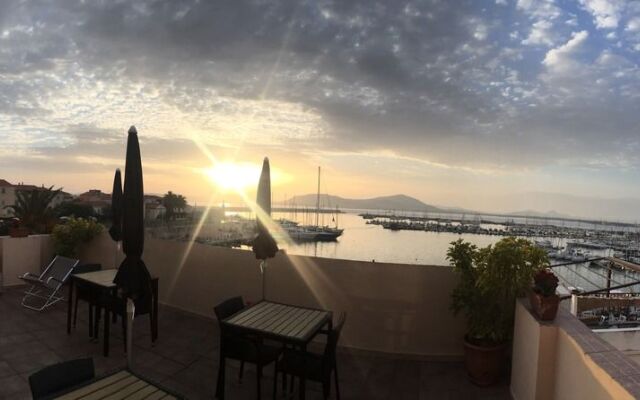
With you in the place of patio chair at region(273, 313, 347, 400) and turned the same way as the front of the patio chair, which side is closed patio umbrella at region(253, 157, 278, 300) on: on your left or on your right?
on your right

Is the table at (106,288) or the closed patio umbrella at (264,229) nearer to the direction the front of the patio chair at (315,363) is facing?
the table

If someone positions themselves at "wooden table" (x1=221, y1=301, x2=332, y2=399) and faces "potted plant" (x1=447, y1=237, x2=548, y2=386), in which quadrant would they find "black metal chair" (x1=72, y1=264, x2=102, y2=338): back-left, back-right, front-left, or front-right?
back-left

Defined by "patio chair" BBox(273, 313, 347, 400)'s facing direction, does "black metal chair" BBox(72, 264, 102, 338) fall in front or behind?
in front

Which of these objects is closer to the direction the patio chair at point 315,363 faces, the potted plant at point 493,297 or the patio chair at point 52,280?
the patio chair

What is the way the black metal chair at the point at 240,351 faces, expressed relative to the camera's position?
facing the viewer and to the right of the viewer

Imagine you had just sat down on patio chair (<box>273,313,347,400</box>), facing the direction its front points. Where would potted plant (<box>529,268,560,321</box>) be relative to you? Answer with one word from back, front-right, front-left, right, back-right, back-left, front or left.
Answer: back

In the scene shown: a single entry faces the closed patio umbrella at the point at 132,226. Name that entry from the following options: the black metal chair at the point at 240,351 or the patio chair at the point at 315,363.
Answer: the patio chair

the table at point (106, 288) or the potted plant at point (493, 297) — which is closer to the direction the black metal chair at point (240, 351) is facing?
the potted plant

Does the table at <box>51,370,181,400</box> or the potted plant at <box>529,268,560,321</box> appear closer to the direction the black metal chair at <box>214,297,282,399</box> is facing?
the potted plant

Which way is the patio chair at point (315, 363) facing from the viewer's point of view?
to the viewer's left

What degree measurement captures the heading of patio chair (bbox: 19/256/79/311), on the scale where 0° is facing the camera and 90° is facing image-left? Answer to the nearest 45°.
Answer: approximately 45°

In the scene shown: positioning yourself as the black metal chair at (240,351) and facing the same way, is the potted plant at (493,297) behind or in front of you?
in front

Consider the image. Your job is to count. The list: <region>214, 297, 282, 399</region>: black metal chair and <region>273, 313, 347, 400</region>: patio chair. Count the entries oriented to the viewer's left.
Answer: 1

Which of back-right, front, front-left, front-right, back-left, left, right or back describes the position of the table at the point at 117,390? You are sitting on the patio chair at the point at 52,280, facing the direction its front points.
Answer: front-left
